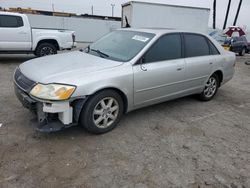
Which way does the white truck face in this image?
to the viewer's left

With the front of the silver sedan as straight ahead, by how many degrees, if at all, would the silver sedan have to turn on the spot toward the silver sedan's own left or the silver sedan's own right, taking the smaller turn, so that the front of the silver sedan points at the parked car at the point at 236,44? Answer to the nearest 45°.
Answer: approximately 180°

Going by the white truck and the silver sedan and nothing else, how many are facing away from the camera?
0

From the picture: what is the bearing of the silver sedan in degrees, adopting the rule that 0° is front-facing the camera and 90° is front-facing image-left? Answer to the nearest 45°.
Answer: approximately 45°

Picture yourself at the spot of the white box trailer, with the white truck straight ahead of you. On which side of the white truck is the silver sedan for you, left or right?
left

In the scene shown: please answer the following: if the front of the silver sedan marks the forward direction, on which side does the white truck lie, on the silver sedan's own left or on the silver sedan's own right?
on the silver sedan's own right

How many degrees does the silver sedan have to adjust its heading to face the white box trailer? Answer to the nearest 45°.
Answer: approximately 135° to its right
